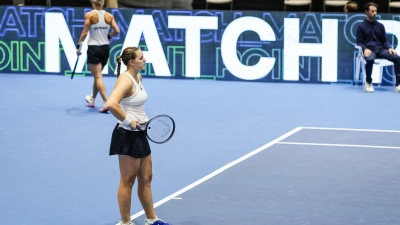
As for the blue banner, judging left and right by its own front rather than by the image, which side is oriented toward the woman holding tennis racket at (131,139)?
front

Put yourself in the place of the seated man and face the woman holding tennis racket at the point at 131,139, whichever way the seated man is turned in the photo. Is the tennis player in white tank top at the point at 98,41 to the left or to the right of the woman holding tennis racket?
right
